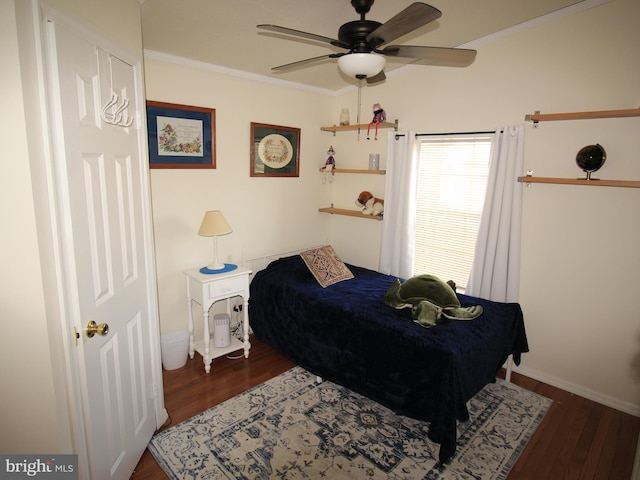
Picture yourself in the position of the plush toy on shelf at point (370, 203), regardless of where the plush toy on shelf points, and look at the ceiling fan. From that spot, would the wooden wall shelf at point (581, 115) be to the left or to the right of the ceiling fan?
left

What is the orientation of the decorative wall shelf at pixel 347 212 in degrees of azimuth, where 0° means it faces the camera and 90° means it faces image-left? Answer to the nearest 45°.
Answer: approximately 45°

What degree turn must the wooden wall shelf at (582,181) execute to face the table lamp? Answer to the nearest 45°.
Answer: approximately 45° to its right

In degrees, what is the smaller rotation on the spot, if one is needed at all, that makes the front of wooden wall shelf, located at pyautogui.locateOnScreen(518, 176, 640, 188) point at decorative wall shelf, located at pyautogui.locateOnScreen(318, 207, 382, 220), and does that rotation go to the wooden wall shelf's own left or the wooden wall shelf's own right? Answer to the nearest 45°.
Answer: approximately 90° to the wooden wall shelf's own right

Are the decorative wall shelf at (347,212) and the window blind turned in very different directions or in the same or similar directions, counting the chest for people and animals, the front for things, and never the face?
same or similar directions

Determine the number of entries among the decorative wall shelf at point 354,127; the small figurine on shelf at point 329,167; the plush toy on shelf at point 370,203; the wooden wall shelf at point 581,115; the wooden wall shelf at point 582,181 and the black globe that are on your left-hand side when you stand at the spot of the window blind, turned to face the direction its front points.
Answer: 3

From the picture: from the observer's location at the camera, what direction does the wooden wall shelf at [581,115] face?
facing the viewer and to the left of the viewer

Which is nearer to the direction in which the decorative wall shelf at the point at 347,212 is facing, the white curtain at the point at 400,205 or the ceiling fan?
the ceiling fan

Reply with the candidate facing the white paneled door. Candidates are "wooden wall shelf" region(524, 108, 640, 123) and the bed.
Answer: the wooden wall shelf

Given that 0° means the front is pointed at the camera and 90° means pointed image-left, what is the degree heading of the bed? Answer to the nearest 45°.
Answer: approximately 315°

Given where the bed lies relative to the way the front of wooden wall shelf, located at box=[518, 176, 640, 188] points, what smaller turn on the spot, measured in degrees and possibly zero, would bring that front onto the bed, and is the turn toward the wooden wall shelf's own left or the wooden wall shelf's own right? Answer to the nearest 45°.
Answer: approximately 45° to the wooden wall shelf's own right

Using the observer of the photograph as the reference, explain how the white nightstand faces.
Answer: facing the viewer and to the right of the viewer
